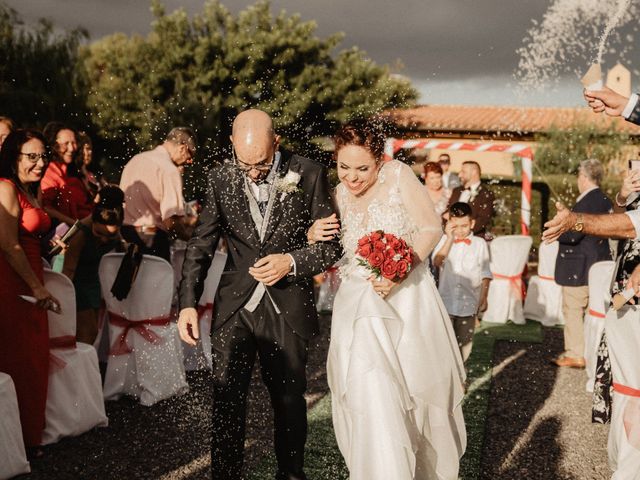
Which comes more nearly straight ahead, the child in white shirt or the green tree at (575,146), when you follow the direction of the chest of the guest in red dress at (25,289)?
the child in white shirt

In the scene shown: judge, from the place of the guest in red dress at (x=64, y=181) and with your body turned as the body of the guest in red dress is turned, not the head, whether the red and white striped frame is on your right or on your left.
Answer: on your left

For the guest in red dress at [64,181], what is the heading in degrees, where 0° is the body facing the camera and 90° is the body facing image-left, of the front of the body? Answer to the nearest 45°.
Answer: approximately 315°

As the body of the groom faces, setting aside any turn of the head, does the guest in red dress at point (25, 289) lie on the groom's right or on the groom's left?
on the groom's right

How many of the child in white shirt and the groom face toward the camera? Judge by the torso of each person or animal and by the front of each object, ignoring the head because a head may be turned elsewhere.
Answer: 2

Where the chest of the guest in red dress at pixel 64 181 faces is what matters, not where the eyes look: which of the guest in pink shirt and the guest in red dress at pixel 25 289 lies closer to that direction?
the guest in pink shirt

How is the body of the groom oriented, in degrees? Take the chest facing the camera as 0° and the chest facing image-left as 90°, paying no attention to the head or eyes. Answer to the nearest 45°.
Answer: approximately 0°

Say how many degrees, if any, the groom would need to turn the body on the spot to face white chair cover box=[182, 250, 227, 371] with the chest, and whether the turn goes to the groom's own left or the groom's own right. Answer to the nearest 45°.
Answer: approximately 180°

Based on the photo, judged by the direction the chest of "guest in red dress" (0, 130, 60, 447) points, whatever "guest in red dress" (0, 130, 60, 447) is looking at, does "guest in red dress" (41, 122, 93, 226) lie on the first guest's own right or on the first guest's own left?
on the first guest's own left

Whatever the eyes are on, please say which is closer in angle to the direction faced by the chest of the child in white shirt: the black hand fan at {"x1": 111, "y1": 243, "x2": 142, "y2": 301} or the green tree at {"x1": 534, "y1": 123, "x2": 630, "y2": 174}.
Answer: the black hand fan

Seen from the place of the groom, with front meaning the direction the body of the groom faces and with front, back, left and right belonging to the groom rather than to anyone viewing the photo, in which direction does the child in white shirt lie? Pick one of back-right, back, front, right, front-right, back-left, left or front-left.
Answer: back-left
